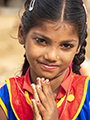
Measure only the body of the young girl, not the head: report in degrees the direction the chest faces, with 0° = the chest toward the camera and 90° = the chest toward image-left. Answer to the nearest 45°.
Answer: approximately 0°
